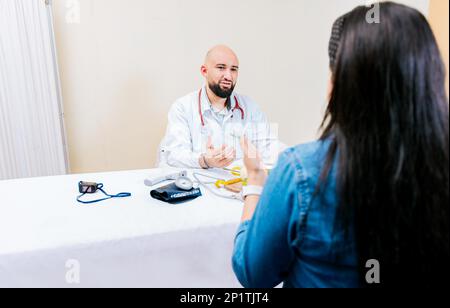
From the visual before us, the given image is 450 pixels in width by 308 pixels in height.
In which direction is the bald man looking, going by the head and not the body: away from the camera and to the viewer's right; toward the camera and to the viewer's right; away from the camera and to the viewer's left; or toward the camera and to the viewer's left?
toward the camera and to the viewer's right

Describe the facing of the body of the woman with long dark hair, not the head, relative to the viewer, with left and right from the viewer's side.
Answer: facing away from the viewer and to the left of the viewer

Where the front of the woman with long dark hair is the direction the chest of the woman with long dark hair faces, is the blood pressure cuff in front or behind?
in front

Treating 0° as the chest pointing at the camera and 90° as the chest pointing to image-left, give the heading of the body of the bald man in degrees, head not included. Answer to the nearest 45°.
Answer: approximately 0°

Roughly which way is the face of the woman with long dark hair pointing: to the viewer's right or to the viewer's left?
to the viewer's left

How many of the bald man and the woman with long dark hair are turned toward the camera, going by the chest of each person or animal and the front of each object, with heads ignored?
1

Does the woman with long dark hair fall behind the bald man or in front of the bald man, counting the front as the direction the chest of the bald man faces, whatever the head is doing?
in front
